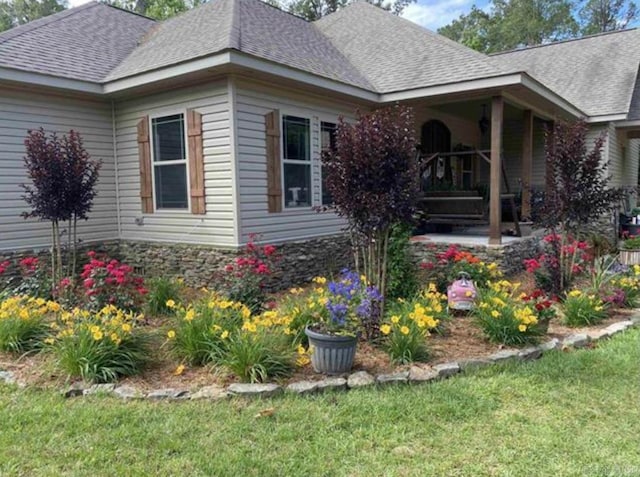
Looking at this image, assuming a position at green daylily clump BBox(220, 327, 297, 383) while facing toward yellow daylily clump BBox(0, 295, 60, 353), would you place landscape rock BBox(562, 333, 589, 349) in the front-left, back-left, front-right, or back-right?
back-right

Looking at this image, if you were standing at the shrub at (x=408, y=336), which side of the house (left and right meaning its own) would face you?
front

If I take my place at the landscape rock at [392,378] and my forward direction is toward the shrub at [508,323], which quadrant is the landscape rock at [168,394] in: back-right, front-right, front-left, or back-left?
back-left

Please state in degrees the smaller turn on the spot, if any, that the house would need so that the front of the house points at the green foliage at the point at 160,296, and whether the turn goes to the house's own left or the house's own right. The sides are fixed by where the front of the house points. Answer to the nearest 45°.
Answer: approximately 45° to the house's own right

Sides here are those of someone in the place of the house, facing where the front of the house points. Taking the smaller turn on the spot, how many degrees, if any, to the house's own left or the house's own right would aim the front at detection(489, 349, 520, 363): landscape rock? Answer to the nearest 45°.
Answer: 0° — it already faces it

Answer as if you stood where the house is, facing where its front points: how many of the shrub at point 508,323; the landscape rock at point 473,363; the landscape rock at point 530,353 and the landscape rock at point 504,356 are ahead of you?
4

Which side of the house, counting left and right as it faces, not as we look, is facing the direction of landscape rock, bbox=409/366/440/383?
front

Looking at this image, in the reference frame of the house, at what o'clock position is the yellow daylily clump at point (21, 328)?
The yellow daylily clump is roughly at 2 o'clock from the house.

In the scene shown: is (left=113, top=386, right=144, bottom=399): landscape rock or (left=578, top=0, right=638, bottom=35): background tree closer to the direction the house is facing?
the landscape rock

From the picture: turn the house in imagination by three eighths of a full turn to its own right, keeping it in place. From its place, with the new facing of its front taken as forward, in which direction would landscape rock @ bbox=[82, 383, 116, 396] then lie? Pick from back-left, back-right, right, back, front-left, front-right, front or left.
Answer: left
